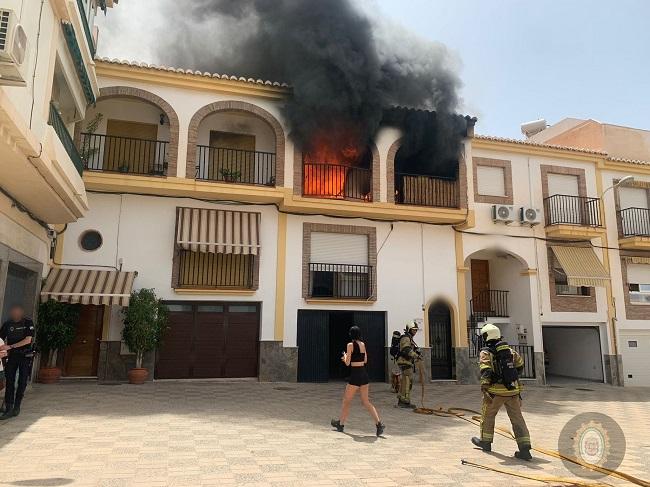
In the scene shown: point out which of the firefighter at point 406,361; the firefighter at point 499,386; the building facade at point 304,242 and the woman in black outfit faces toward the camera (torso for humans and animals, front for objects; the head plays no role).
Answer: the building facade

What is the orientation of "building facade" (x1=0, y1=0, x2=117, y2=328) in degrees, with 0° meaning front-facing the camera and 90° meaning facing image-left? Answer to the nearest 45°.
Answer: approximately 315°

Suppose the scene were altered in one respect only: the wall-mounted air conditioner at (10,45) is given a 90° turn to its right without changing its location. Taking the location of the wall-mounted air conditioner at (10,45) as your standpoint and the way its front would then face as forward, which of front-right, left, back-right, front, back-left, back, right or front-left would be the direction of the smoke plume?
back

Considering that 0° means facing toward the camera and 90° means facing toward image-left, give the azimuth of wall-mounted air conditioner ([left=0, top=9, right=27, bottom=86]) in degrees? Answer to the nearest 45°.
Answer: approximately 315°

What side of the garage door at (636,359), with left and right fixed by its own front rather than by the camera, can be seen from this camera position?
front

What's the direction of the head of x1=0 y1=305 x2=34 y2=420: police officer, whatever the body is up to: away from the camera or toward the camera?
toward the camera

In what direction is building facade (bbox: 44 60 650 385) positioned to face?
toward the camera

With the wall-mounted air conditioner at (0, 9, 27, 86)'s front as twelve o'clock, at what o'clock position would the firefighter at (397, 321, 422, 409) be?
The firefighter is roughly at 10 o'clock from the wall-mounted air conditioner.

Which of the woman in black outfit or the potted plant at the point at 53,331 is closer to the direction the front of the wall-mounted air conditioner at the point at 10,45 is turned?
the woman in black outfit

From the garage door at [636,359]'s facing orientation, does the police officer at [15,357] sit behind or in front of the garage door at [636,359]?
in front

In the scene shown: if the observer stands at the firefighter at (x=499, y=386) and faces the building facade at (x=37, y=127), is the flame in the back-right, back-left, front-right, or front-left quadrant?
front-right
